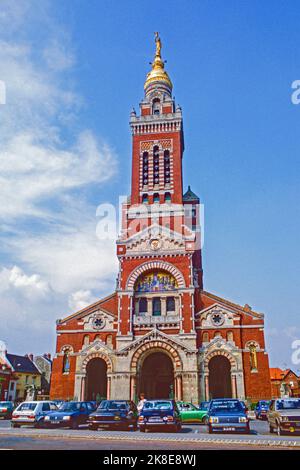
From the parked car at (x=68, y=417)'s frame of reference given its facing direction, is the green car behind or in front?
behind

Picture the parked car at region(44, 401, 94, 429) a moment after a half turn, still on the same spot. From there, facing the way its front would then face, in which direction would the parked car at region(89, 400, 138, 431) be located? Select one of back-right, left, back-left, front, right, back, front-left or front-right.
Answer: right

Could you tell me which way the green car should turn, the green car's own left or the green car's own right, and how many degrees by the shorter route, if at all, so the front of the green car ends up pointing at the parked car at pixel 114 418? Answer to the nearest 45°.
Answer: approximately 135° to the green car's own right

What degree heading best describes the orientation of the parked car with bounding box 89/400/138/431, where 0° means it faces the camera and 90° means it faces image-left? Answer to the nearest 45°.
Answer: approximately 45°

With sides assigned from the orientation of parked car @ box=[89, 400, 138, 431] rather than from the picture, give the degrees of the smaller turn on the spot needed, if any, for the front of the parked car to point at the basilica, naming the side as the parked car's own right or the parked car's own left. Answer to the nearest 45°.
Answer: approximately 135° to the parked car's own right

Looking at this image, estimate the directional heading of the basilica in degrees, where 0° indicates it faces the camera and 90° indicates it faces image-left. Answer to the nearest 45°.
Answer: approximately 0°
